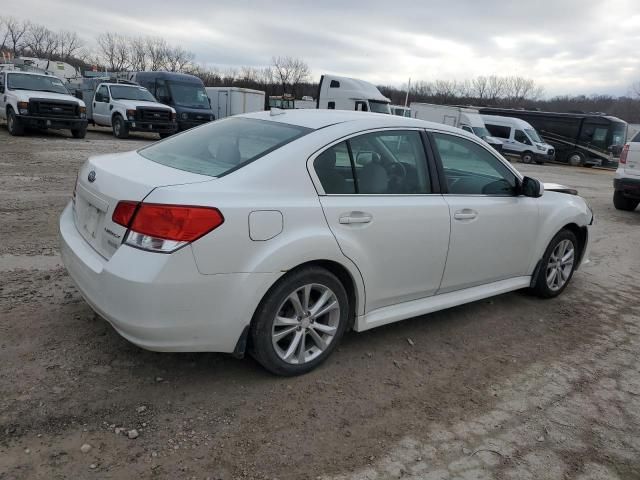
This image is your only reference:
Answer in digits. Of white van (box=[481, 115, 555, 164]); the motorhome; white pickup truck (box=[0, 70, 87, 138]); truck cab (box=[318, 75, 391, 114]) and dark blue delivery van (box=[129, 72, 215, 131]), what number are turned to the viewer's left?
0

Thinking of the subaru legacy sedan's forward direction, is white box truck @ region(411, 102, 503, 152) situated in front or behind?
in front

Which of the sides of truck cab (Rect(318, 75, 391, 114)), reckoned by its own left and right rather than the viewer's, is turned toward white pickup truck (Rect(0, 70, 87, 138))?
right

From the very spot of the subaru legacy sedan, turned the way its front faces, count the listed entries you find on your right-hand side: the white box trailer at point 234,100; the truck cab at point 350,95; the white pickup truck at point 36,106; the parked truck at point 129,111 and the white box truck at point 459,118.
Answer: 0

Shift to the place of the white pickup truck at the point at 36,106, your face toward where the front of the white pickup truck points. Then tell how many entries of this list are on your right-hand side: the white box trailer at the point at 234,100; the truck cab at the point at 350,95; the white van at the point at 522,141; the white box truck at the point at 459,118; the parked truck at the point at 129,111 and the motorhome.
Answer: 0

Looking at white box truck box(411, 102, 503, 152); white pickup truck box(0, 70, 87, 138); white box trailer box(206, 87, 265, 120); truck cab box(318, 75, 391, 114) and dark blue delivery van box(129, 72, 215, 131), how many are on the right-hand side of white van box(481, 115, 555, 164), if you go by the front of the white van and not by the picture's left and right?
5

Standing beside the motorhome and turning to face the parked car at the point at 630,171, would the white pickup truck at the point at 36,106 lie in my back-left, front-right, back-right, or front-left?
front-right

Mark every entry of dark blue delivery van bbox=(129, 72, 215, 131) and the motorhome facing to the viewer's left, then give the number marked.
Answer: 0

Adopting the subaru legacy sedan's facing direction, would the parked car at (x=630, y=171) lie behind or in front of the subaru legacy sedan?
in front

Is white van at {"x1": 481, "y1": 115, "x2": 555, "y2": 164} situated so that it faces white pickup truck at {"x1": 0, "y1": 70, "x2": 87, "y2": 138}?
no

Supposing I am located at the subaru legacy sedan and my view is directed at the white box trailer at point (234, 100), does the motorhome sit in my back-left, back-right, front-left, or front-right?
front-right

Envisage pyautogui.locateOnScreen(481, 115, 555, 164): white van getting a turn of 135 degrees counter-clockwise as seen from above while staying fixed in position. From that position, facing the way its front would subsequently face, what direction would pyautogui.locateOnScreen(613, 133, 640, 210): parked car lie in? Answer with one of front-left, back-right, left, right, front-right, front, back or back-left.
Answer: back

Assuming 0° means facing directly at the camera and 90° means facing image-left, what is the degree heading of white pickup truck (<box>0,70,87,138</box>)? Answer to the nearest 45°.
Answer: approximately 315°

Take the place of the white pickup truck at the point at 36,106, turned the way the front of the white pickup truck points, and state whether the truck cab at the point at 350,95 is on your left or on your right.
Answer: on your left

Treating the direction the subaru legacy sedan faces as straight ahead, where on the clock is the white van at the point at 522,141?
The white van is roughly at 11 o'clock from the subaru legacy sedan.

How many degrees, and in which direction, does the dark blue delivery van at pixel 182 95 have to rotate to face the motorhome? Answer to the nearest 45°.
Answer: approximately 45° to its left

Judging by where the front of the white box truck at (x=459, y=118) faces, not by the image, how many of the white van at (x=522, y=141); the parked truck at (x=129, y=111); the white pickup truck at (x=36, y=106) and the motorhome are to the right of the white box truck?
2

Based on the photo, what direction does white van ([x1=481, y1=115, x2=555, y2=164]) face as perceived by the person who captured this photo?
facing the viewer and to the right of the viewer

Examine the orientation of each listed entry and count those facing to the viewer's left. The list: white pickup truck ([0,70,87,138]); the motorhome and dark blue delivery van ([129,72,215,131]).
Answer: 0

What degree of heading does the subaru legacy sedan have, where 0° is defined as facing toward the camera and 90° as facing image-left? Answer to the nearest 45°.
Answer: approximately 225°
